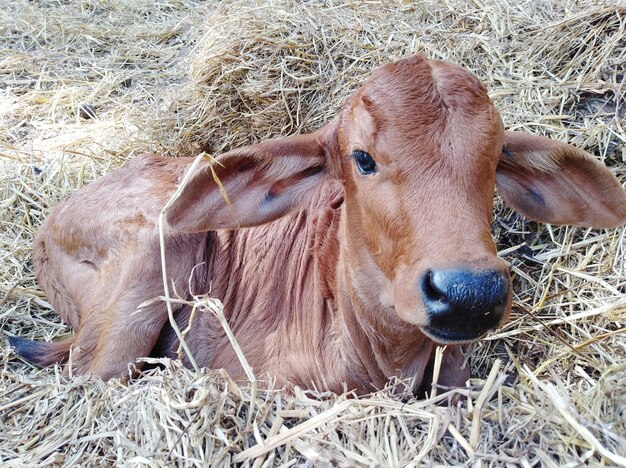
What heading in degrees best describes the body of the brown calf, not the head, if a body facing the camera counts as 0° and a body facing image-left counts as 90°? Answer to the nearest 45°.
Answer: approximately 315°
